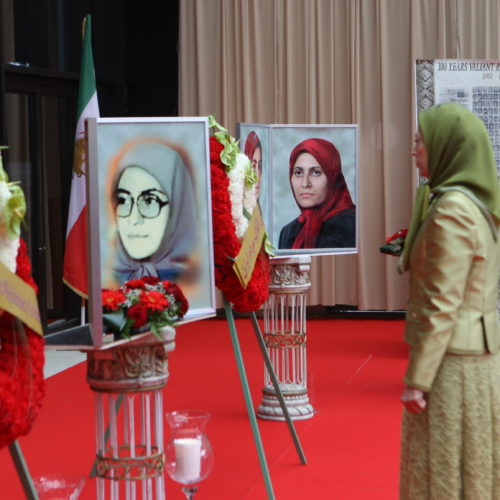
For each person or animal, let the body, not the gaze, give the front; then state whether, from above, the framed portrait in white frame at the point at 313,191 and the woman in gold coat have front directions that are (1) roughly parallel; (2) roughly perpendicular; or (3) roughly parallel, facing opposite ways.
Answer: roughly perpendicular

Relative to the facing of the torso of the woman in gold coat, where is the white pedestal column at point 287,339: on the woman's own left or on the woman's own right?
on the woman's own right

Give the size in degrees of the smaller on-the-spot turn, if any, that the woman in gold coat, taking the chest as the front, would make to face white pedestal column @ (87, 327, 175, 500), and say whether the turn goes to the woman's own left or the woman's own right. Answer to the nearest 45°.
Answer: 0° — they already face it

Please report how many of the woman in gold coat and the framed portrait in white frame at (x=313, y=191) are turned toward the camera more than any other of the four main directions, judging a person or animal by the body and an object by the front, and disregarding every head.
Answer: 1

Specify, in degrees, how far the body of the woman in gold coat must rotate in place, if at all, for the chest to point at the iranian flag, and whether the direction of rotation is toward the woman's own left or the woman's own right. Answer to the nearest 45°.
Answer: approximately 45° to the woman's own right

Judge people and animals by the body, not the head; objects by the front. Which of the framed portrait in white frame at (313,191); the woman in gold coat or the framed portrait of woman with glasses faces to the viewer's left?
the woman in gold coat

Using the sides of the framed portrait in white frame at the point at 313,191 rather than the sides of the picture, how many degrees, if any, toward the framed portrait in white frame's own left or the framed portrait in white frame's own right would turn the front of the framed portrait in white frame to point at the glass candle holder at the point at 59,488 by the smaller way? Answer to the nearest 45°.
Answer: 0° — it already faces it

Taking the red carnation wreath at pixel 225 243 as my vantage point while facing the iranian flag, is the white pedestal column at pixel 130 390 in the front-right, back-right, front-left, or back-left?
back-left

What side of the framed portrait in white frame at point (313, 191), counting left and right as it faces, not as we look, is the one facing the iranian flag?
right

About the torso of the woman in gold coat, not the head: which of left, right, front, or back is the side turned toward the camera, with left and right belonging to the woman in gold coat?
left

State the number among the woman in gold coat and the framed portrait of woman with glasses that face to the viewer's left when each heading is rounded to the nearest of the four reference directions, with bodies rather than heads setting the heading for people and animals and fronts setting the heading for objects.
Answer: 1
